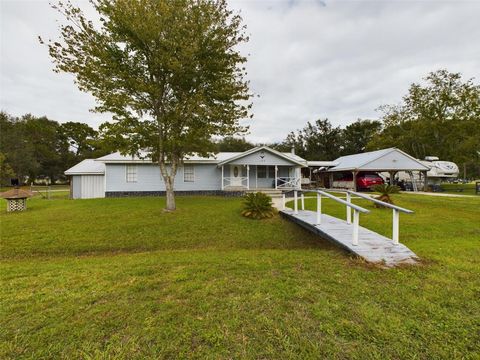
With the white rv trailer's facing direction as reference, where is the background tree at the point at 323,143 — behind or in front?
behind

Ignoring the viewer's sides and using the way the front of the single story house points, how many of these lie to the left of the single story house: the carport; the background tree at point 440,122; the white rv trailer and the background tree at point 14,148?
3

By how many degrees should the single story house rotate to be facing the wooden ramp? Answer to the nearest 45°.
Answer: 0° — it already faces it

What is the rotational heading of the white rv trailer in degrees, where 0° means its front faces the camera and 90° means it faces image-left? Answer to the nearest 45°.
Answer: approximately 315°

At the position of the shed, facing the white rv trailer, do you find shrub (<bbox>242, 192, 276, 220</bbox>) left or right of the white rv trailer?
right

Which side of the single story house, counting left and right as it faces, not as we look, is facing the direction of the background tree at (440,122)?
left

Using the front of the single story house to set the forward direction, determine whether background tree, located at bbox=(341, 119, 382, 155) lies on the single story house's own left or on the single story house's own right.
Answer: on the single story house's own left

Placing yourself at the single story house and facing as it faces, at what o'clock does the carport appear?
The carport is roughly at 9 o'clock from the single story house.

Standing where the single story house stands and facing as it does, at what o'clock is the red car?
The red car is roughly at 9 o'clock from the single story house.

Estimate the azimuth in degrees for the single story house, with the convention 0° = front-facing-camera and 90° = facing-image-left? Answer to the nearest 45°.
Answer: approximately 0°

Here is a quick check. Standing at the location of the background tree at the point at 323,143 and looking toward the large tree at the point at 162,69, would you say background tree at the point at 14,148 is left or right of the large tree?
right

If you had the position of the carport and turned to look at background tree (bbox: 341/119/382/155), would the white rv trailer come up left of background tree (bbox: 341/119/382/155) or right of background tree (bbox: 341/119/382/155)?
right
